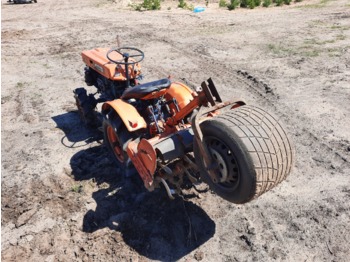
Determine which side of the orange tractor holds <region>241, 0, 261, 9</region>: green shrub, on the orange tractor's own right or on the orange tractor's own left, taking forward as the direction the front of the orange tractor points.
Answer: on the orange tractor's own right

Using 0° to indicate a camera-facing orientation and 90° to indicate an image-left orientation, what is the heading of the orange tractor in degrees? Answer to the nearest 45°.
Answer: approximately 135°

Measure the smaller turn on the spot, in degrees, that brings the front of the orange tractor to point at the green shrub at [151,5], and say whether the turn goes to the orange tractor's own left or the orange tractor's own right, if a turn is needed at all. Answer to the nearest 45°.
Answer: approximately 45° to the orange tractor's own right
